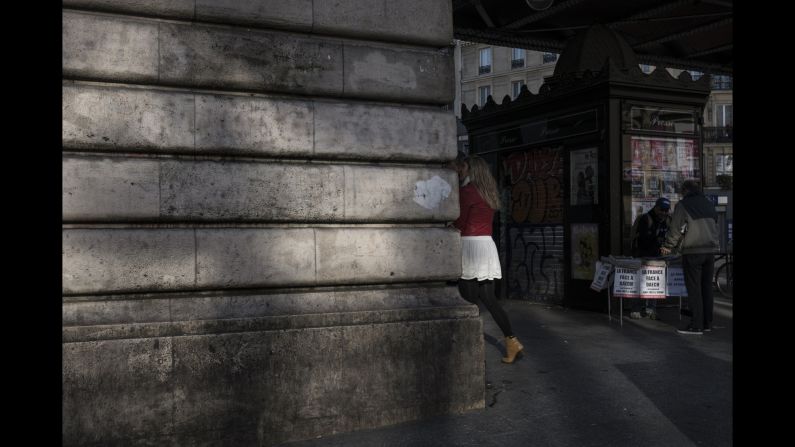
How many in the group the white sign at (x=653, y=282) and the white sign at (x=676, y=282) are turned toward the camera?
2

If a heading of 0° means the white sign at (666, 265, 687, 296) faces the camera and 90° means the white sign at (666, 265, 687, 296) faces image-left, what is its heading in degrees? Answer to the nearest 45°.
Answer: approximately 0°

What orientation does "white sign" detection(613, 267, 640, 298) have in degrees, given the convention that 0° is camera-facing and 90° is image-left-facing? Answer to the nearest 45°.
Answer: approximately 0°

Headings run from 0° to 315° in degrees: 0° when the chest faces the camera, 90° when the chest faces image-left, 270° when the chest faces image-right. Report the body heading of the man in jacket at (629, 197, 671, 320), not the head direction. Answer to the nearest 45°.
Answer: approximately 315°

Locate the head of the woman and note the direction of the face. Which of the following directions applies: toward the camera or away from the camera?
away from the camera
